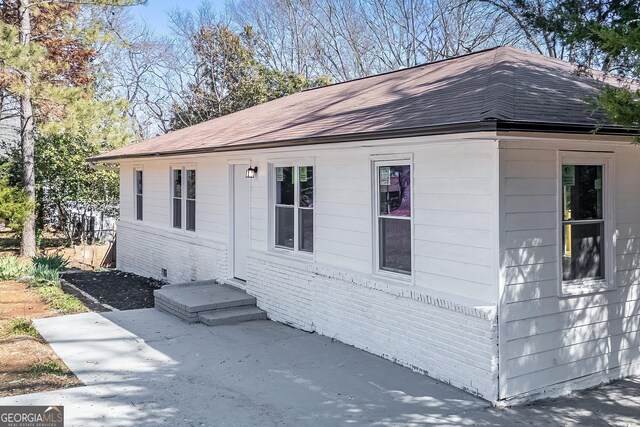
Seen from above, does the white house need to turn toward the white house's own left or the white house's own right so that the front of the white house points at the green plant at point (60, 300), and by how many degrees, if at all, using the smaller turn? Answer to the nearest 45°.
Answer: approximately 90° to the white house's own right

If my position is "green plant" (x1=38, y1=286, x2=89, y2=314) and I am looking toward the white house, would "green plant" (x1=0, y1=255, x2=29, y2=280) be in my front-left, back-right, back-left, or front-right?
back-left

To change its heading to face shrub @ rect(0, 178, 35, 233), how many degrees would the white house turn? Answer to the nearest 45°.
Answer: approximately 90° to its right

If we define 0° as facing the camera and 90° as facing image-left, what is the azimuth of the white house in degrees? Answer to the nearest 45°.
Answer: approximately 45°
